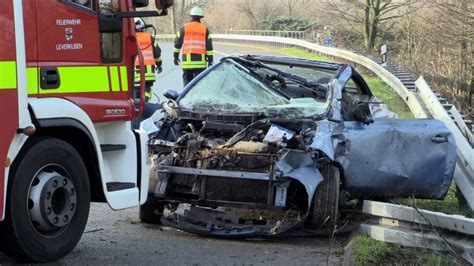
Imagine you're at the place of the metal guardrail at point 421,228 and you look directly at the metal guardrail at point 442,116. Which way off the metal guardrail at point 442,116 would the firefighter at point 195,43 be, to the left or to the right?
left

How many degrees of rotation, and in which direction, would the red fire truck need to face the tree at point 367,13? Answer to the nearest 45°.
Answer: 0° — it already faces it

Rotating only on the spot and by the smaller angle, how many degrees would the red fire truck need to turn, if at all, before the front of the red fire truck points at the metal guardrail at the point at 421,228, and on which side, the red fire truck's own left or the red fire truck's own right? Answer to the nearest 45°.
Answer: approximately 45° to the red fire truck's own right

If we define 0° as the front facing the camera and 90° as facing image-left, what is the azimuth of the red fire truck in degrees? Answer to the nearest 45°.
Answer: approximately 225°

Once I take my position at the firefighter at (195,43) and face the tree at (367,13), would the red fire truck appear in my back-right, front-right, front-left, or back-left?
back-right
